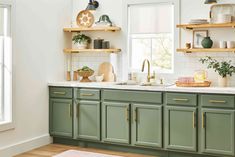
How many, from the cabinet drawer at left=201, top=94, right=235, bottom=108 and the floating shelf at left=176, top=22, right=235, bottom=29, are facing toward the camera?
2

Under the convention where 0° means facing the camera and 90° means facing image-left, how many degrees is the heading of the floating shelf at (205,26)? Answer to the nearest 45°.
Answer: approximately 0°

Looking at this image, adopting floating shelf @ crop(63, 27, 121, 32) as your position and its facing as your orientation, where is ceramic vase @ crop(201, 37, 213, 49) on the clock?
The ceramic vase is roughly at 10 o'clock from the floating shelf.

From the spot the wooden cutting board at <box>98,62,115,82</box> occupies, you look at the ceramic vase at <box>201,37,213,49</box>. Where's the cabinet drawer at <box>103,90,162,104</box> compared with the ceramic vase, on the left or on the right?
right

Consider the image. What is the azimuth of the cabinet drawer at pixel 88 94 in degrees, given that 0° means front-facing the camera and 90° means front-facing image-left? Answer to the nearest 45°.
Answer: approximately 0°

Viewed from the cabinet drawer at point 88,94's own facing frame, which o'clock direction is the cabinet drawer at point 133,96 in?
the cabinet drawer at point 133,96 is roughly at 10 o'clock from the cabinet drawer at point 88,94.

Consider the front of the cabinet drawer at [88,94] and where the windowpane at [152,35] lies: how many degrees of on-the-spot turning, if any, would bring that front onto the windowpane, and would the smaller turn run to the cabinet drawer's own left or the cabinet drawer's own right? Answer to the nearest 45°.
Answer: approximately 90° to the cabinet drawer's own left
